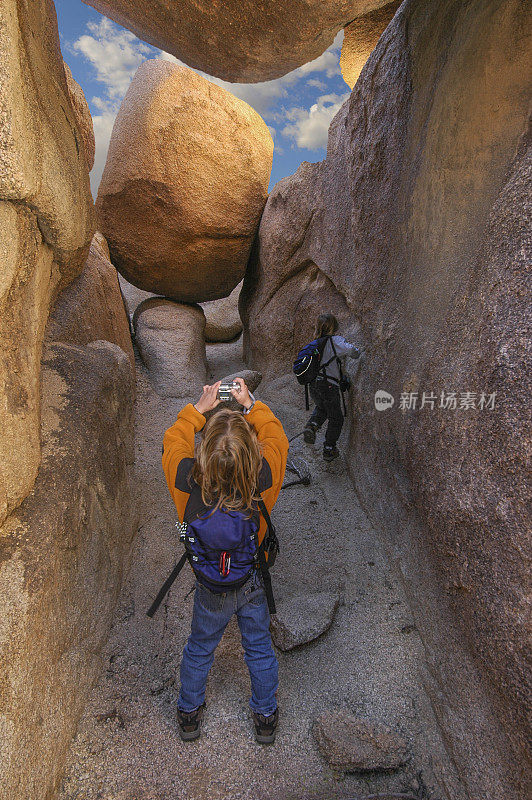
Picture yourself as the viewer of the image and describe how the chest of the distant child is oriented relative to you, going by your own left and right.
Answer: facing away from the viewer and to the right of the viewer

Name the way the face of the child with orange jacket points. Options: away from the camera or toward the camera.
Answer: away from the camera

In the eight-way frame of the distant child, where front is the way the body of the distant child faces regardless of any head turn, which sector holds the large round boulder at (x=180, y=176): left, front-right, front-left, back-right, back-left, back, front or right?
left

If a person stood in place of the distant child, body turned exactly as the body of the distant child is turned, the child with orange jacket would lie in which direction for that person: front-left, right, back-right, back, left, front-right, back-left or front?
back-right
